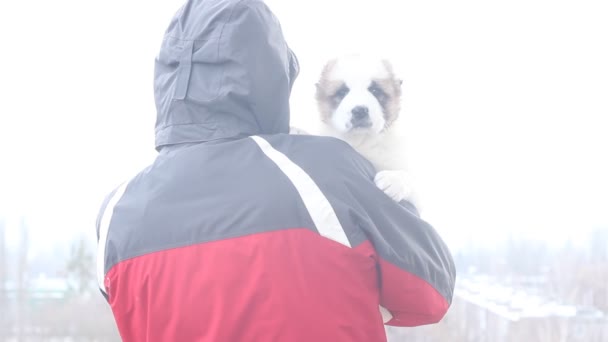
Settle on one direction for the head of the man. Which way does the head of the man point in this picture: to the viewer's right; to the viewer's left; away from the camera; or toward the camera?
away from the camera

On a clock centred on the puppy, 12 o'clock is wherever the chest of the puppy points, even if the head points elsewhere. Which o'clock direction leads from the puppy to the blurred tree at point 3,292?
The blurred tree is roughly at 4 o'clock from the puppy.

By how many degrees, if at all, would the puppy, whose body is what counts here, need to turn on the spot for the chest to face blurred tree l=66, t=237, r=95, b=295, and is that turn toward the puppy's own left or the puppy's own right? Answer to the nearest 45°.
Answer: approximately 135° to the puppy's own right

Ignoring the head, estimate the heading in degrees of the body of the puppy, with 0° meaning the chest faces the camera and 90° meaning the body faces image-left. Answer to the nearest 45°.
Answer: approximately 0°
